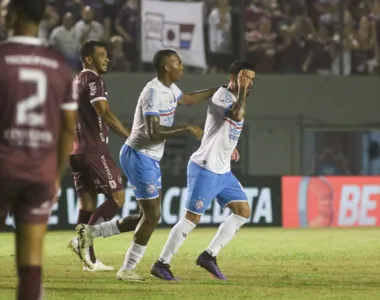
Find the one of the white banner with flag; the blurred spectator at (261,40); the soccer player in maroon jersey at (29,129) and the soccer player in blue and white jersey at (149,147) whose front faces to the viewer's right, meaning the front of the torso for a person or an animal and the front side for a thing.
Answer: the soccer player in blue and white jersey

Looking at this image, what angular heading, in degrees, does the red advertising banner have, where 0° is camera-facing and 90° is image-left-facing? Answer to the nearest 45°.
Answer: approximately 0°

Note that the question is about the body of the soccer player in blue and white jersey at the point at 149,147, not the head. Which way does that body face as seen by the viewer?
to the viewer's right

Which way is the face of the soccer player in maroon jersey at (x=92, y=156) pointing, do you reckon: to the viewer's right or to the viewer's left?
to the viewer's right

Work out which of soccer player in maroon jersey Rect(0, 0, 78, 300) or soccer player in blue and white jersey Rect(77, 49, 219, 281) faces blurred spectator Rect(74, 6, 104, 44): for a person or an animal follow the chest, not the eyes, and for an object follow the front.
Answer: the soccer player in maroon jersey

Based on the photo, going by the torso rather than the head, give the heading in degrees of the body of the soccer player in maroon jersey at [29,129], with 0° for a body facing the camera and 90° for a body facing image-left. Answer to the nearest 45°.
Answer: approximately 180°

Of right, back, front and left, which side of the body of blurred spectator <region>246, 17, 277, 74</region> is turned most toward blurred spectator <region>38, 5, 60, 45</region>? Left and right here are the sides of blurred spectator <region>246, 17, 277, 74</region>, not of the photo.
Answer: right

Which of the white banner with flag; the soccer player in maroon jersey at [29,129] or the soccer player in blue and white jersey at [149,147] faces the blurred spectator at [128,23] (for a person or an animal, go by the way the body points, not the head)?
the soccer player in maroon jersey

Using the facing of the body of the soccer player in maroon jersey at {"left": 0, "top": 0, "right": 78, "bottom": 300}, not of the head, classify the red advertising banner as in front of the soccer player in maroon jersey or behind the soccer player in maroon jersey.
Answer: in front

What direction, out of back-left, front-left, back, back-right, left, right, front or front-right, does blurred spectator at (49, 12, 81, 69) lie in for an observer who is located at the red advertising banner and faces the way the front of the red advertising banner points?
right

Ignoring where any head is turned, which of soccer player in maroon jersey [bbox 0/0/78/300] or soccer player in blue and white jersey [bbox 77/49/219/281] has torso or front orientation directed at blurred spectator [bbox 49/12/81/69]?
the soccer player in maroon jersey
